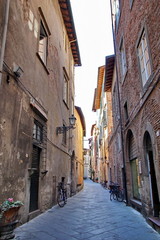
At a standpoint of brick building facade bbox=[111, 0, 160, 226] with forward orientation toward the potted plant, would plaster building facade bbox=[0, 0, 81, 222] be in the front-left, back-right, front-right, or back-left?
front-right

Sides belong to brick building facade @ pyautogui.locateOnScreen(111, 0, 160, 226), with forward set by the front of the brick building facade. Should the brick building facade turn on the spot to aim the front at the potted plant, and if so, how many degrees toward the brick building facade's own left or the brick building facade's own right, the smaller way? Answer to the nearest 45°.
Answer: approximately 45° to the brick building facade's own left

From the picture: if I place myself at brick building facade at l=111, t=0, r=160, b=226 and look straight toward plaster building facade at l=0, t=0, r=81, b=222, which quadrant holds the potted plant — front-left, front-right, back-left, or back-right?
front-left

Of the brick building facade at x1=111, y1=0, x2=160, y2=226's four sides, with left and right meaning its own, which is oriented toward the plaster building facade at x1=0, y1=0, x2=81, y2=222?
front

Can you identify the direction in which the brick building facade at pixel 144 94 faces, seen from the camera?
facing to the left of the viewer
